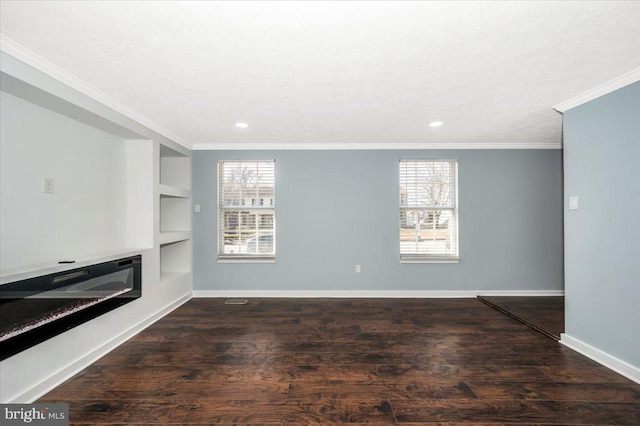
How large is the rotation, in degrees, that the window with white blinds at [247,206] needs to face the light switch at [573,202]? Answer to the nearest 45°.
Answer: approximately 45° to its left

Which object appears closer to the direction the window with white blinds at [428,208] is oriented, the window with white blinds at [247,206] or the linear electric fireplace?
the linear electric fireplace

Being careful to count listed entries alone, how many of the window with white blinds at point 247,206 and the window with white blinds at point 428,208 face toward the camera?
2

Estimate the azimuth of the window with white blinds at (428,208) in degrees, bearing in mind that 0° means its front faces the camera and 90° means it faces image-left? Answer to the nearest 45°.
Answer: approximately 0°

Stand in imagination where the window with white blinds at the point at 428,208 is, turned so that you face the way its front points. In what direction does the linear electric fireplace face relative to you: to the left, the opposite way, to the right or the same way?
to the left

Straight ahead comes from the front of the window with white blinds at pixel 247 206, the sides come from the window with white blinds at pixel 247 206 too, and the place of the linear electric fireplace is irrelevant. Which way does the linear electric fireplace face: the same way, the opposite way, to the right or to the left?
to the left

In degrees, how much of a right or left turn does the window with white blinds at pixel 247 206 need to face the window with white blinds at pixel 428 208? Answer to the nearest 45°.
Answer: approximately 90° to its left
